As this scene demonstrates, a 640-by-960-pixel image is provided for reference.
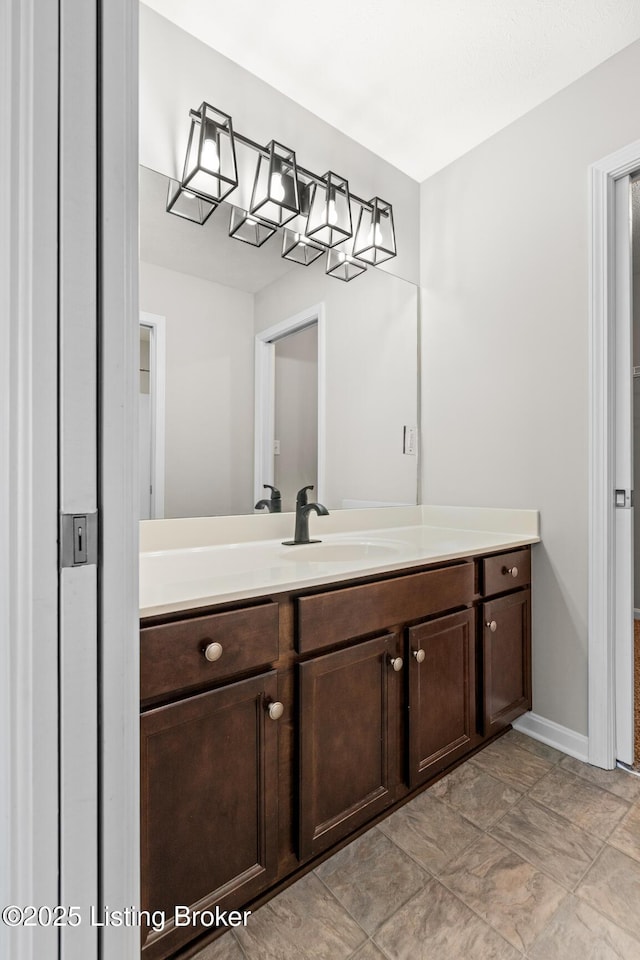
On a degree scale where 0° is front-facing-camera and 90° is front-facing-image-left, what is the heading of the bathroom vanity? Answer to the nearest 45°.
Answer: approximately 315°

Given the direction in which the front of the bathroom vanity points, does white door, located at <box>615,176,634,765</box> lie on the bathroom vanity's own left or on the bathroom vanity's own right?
on the bathroom vanity's own left

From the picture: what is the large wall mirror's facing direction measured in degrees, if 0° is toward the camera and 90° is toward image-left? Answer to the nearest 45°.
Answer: approximately 315°

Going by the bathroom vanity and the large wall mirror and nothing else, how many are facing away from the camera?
0

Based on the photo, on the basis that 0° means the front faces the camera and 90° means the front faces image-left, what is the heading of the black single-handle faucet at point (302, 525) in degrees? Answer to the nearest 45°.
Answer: approximately 315°

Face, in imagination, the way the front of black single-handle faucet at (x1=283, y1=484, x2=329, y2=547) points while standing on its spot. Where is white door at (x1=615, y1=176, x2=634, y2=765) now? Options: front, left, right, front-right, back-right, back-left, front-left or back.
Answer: front-left
